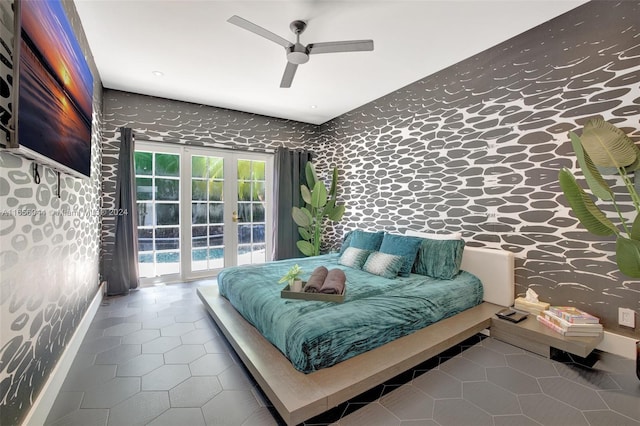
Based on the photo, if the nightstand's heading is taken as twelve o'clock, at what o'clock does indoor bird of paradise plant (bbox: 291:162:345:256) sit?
The indoor bird of paradise plant is roughly at 2 o'clock from the nightstand.

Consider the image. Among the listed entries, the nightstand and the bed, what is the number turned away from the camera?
0

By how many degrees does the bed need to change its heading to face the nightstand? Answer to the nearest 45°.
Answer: approximately 135° to its left

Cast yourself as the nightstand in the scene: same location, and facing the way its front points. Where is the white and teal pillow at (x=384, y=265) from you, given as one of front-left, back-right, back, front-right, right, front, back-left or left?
front-right

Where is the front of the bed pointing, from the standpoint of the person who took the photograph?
facing the viewer and to the left of the viewer

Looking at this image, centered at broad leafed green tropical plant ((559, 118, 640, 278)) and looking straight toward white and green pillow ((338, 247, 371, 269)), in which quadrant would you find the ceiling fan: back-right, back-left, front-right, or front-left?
front-left

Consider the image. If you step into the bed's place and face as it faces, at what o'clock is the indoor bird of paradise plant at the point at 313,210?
The indoor bird of paradise plant is roughly at 4 o'clock from the bed.

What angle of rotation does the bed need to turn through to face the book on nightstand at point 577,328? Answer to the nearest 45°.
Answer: approximately 135° to its left
